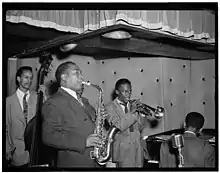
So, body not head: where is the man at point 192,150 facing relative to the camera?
away from the camera

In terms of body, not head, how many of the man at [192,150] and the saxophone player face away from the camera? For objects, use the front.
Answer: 1

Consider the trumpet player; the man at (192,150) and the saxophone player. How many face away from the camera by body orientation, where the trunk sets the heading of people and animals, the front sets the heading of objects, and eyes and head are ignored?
1

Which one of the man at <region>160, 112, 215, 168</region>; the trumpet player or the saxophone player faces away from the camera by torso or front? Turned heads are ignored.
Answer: the man

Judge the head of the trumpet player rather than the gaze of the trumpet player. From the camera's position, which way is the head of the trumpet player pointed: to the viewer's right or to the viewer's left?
to the viewer's right

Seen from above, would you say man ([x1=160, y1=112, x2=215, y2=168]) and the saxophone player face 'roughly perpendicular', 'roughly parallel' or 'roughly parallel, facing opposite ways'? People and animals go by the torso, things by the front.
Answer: roughly perpendicular

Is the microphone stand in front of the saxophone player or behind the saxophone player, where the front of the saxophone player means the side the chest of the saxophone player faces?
in front

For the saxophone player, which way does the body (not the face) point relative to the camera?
to the viewer's right

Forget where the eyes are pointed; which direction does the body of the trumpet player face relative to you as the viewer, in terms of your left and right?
facing the viewer and to the right of the viewer

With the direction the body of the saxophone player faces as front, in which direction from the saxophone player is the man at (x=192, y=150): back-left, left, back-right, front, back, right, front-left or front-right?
front
